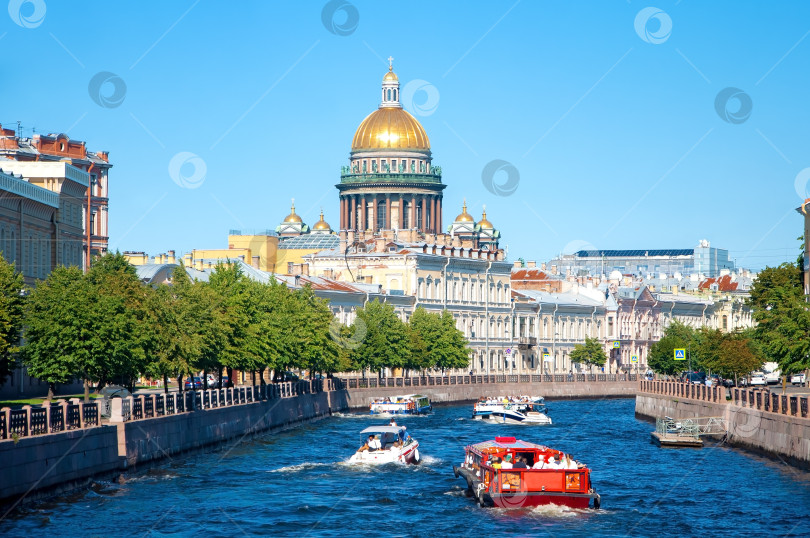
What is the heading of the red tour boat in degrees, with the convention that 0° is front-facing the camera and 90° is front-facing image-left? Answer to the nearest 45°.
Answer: approximately 135°
